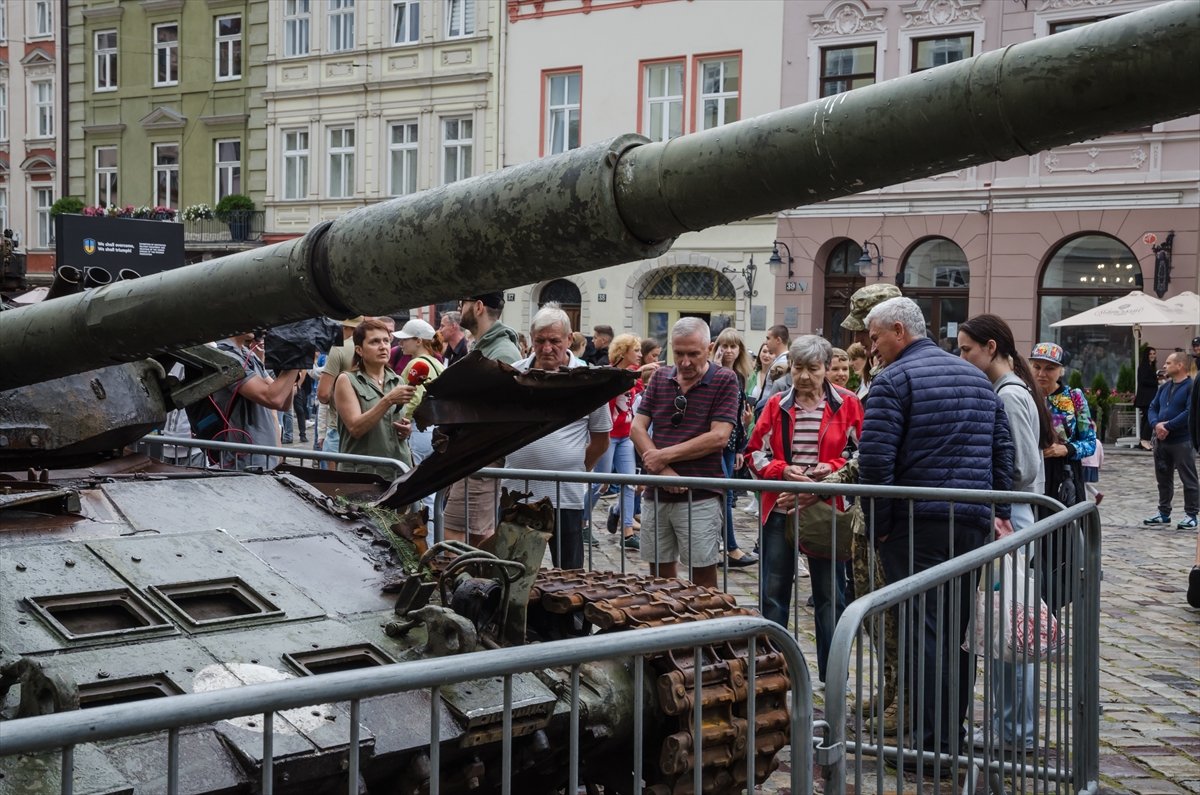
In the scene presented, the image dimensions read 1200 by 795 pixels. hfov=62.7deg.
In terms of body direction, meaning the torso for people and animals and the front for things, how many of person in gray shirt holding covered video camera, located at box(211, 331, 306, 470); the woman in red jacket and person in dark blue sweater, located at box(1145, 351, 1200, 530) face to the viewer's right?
1

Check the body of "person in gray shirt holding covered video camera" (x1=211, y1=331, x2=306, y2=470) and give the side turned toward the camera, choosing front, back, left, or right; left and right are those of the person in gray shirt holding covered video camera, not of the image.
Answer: right

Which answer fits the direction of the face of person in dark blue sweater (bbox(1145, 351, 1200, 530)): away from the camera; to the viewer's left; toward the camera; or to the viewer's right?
to the viewer's left

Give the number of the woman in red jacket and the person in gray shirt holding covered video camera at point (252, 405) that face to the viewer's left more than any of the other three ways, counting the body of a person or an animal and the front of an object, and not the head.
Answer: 0

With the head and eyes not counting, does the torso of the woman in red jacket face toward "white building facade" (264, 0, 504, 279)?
no

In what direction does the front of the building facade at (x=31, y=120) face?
toward the camera

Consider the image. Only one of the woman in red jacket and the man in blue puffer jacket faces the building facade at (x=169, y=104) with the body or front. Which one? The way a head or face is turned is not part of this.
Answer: the man in blue puffer jacket

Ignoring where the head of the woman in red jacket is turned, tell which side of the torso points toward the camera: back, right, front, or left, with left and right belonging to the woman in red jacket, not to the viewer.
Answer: front

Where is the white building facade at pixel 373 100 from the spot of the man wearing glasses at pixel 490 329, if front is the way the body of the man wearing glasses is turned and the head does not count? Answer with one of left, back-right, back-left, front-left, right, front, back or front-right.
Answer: right

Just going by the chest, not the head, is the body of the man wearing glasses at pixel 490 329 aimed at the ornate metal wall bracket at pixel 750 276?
no

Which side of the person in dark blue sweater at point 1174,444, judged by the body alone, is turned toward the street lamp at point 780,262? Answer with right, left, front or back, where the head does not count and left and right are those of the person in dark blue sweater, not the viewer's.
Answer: right

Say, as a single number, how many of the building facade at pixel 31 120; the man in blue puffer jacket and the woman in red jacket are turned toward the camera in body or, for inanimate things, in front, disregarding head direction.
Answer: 2

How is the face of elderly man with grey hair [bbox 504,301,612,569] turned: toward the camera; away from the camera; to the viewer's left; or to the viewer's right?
toward the camera

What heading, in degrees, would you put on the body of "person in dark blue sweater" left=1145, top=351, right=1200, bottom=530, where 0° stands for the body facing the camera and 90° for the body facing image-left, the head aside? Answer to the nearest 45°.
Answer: approximately 45°
